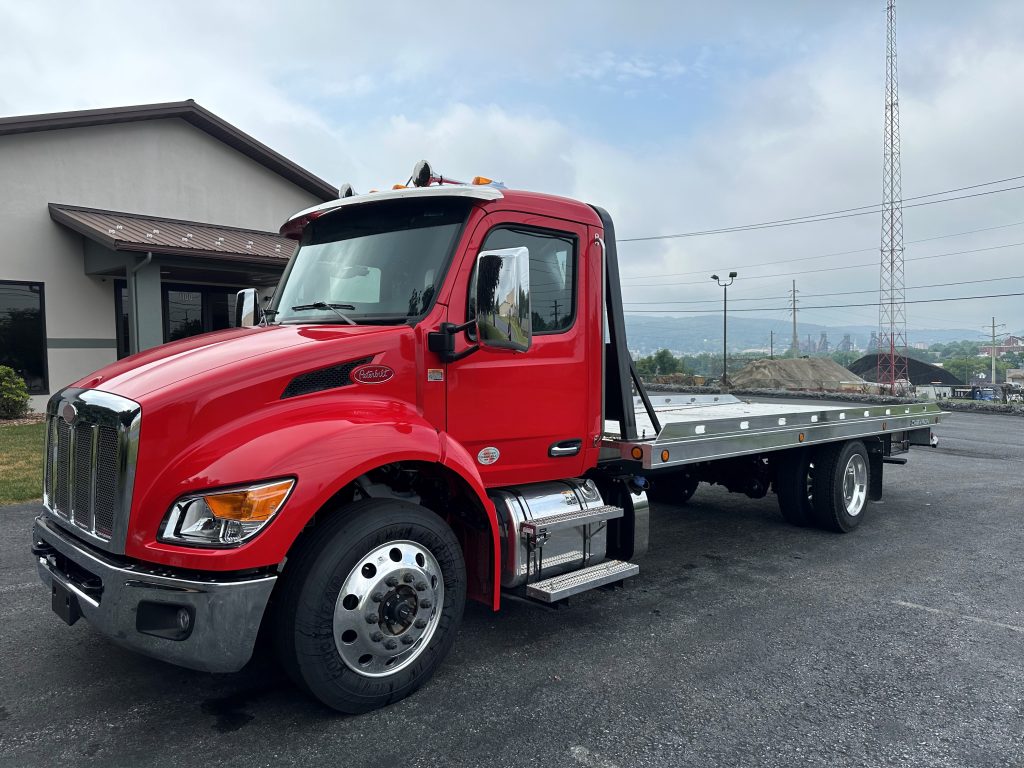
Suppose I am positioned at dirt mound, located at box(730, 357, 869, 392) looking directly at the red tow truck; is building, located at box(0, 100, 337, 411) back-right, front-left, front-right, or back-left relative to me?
front-right

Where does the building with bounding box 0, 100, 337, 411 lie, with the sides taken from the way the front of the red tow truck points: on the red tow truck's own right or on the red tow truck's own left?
on the red tow truck's own right

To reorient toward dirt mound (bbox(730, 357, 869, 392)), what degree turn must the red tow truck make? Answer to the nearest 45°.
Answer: approximately 180°

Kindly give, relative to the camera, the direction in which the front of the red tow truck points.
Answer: facing the viewer and to the left of the viewer

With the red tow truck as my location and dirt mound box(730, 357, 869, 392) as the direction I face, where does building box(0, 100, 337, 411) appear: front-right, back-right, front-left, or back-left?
front-left
